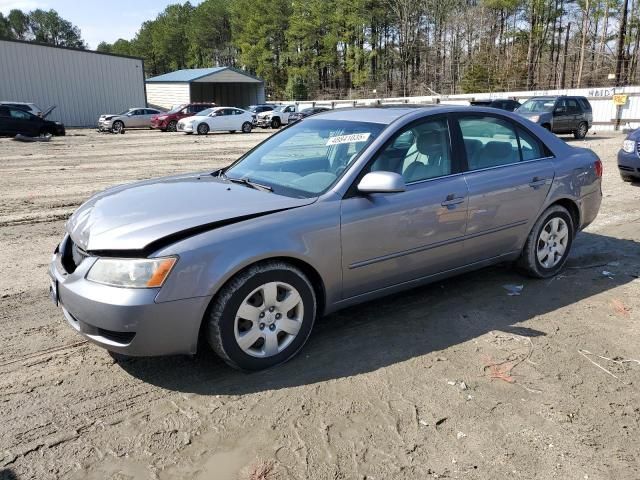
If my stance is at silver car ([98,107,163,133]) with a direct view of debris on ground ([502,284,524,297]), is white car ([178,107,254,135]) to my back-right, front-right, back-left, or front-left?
front-left

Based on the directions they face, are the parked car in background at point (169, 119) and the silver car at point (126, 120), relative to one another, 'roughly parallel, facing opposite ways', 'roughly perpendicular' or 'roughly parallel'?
roughly parallel

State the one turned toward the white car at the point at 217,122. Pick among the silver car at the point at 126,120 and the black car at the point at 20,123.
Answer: the black car

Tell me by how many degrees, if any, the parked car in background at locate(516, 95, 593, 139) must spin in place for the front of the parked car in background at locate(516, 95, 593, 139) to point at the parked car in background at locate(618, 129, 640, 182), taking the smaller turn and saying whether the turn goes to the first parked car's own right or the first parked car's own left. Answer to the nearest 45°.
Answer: approximately 45° to the first parked car's own left

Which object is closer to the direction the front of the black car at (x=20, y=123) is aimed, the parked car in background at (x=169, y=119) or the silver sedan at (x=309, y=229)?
the parked car in background

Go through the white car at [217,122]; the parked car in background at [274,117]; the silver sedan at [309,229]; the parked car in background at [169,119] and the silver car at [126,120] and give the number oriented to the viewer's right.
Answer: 0

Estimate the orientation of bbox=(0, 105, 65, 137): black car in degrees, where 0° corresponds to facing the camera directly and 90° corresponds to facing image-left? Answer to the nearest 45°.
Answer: approximately 270°

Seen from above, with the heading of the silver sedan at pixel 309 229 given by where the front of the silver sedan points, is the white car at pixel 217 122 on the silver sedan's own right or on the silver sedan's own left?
on the silver sedan's own right

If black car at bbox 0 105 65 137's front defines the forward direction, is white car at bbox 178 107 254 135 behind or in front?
in front

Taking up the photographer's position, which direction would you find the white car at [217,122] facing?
facing the viewer and to the left of the viewer

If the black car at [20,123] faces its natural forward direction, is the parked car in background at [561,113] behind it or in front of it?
in front

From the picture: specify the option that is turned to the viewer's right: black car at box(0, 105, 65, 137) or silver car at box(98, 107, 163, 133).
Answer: the black car

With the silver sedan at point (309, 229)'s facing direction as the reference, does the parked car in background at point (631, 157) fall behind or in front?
behind

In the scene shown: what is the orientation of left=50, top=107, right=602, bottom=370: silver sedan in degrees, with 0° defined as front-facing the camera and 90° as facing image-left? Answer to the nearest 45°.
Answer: approximately 45°
